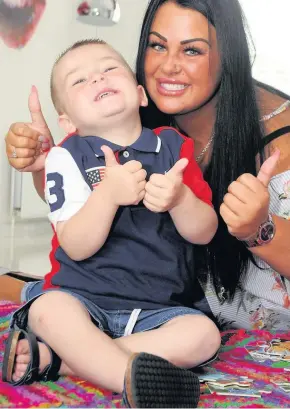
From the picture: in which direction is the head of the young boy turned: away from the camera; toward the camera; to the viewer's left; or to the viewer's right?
toward the camera

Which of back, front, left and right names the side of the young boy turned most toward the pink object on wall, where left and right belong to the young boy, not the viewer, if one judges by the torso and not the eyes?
back

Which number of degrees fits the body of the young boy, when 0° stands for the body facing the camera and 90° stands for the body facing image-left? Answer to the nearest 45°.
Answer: approximately 0°
